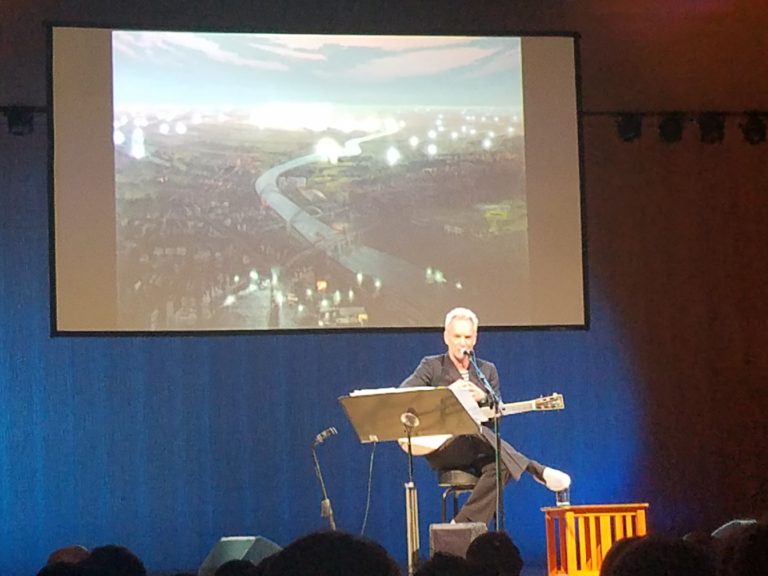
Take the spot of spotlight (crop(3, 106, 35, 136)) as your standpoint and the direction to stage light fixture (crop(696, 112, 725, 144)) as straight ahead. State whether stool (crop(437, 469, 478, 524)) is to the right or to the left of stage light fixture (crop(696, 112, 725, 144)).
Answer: right

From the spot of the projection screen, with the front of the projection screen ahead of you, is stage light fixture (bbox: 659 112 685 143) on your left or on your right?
on your left

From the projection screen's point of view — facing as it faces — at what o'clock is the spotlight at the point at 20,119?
The spotlight is roughly at 3 o'clock from the projection screen.

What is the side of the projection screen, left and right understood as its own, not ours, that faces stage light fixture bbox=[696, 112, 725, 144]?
left

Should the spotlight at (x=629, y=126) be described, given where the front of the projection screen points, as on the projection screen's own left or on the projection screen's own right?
on the projection screen's own left

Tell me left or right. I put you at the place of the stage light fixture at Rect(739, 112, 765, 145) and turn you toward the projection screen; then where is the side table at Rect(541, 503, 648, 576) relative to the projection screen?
left

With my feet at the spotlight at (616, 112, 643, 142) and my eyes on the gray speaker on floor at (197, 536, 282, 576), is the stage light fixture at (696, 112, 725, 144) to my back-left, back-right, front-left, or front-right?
back-left

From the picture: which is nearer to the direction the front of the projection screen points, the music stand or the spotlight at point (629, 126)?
the music stand

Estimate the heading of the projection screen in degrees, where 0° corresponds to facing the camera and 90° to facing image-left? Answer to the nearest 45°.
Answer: approximately 0°

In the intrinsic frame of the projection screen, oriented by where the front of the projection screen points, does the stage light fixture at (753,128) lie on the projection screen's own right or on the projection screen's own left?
on the projection screen's own left
